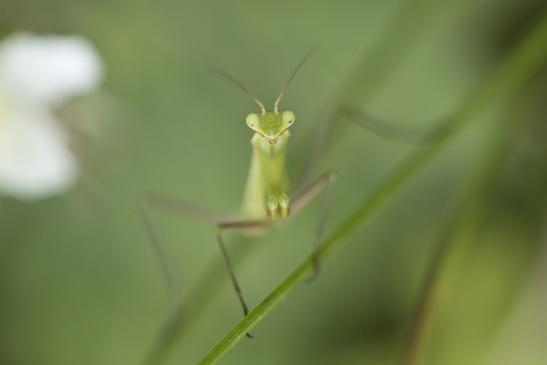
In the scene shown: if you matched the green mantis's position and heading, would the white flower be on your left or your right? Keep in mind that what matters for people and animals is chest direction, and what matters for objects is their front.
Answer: on your right

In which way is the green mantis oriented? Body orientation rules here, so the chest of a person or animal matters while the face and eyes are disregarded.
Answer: toward the camera
